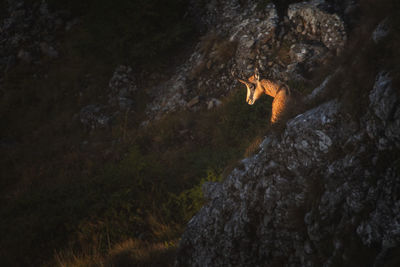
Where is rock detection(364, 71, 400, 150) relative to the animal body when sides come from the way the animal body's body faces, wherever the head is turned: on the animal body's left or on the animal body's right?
on the animal body's left

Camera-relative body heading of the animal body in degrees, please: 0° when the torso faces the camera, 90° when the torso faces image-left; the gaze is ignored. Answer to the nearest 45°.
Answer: approximately 90°

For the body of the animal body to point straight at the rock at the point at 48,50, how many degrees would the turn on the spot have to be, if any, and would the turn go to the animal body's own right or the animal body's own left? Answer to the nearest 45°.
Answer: approximately 45° to the animal body's own right

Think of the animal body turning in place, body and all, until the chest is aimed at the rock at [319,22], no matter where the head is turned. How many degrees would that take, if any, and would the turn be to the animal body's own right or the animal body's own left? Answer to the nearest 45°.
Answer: approximately 90° to the animal body's own right
